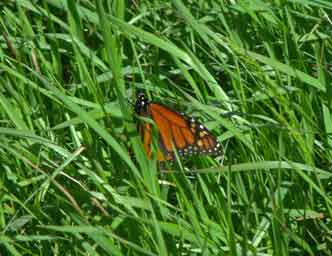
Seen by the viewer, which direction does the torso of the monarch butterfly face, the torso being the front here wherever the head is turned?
away from the camera
